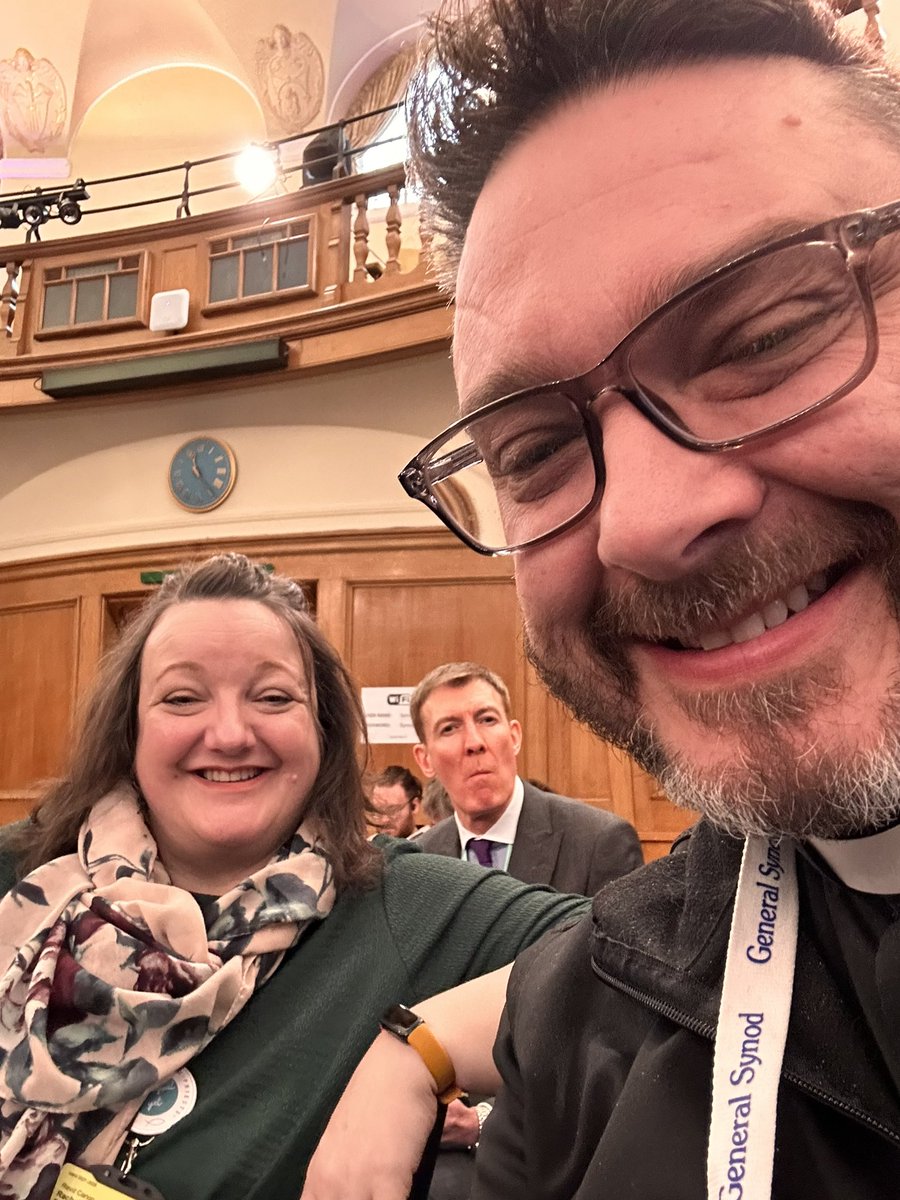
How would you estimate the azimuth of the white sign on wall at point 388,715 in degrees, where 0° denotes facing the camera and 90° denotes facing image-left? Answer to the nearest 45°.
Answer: approximately 0°

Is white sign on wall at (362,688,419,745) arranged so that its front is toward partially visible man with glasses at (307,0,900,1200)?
yes

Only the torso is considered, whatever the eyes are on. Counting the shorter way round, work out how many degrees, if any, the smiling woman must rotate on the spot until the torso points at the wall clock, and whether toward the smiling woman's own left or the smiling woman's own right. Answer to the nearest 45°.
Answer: approximately 180°

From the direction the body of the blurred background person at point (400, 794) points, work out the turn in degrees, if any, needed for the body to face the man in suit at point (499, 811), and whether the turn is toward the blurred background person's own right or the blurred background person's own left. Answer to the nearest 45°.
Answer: approximately 45° to the blurred background person's own left

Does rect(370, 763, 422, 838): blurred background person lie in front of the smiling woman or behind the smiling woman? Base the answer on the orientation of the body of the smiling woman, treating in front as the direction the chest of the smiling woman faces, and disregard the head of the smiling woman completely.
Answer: behind

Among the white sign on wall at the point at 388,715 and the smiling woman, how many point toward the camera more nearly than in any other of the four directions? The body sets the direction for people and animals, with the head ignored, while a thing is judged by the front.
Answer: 2

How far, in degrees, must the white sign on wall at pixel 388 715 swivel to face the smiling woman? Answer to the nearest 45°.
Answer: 0° — it already faces them

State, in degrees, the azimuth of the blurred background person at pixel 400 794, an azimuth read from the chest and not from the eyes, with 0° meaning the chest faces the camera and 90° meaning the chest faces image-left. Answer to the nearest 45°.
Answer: approximately 45°

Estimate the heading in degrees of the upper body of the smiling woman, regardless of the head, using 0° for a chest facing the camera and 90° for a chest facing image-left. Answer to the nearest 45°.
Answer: approximately 0°
